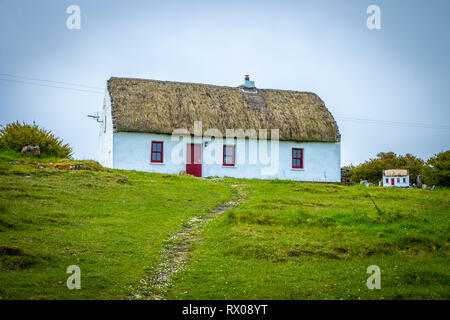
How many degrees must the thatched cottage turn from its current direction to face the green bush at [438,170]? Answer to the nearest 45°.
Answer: approximately 90° to its left

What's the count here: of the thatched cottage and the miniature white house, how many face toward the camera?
2

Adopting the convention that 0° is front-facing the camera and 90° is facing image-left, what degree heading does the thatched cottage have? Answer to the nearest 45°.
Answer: approximately 0°

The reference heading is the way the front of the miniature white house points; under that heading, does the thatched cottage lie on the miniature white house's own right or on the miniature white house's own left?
on the miniature white house's own right

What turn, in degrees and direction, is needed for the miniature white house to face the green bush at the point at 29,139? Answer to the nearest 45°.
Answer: approximately 45° to its right

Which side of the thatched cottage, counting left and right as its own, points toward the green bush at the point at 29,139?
right

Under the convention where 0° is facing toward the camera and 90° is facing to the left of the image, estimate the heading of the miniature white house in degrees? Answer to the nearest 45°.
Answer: approximately 0°
